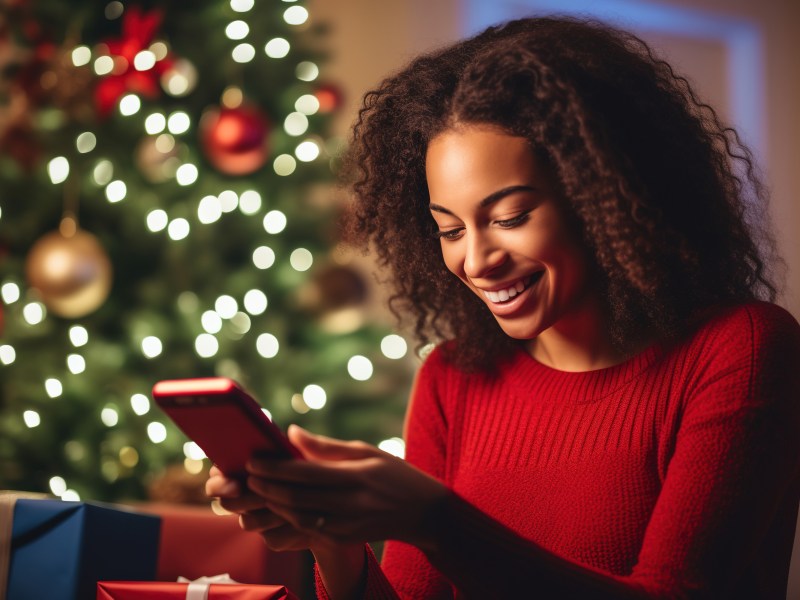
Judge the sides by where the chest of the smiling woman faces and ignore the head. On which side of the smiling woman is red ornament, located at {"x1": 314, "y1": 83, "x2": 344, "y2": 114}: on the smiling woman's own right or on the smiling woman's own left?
on the smiling woman's own right

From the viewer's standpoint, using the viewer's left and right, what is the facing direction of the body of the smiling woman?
facing the viewer and to the left of the viewer

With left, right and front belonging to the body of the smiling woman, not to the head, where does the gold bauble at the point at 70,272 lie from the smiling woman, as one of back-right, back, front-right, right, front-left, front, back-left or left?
right

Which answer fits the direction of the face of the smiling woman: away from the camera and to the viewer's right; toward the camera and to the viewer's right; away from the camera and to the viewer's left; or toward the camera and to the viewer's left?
toward the camera and to the viewer's left

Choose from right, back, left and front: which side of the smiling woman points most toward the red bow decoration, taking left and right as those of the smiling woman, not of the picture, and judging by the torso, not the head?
right
